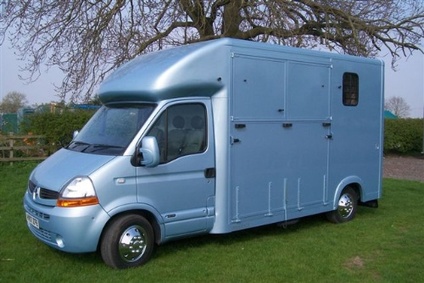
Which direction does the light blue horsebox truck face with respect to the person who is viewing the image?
facing the viewer and to the left of the viewer

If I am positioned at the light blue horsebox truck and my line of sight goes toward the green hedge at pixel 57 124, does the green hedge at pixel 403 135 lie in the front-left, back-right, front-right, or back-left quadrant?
front-right

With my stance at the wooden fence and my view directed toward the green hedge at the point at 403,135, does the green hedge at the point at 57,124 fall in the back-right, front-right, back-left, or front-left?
front-left

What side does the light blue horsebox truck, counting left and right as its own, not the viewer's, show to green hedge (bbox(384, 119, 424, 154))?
back

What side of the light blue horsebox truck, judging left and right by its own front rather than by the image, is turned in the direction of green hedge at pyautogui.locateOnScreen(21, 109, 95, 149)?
right

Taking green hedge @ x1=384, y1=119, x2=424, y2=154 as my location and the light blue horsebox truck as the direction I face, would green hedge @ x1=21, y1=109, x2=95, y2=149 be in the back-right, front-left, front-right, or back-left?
front-right
